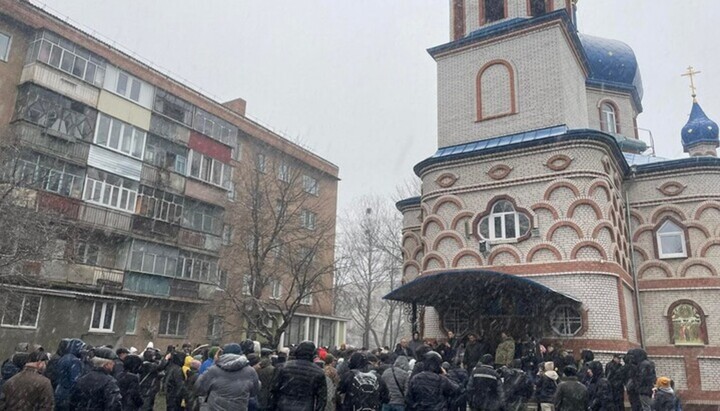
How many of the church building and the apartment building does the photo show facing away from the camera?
0

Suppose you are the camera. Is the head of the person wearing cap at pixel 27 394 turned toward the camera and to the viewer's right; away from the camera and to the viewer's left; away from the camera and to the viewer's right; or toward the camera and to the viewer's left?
away from the camera and to the viewer's right

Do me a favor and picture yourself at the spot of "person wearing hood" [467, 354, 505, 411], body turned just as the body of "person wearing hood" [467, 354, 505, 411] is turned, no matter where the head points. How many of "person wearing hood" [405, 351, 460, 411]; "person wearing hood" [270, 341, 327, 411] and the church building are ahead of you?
1

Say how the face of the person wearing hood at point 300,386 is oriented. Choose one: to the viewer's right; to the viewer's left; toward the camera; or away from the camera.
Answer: away from the camera

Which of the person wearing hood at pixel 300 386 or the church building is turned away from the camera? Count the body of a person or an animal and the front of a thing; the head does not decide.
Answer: the person wearing hood

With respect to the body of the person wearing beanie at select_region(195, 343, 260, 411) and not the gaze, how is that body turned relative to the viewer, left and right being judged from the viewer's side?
facing away from the viewer

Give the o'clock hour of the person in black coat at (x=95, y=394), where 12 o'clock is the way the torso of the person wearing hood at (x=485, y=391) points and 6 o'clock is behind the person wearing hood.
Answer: The person in black coat is roughly at 8 o'clock from the person wearing hood.

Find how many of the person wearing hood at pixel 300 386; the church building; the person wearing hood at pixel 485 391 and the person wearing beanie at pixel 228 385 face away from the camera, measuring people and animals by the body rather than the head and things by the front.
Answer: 3

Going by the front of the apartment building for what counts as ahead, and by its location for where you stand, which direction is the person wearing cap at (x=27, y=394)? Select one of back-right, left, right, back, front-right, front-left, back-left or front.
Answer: front-right

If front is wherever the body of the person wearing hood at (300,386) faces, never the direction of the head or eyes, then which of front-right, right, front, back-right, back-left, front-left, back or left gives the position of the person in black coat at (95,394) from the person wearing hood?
left

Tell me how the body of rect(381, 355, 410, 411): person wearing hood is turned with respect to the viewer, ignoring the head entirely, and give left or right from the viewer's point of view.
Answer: facing away from the viewer and to the right of the viewer

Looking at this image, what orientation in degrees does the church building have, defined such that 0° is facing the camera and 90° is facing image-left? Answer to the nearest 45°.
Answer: approximately 45°

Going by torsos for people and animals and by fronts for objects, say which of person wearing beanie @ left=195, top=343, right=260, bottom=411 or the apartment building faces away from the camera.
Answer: the person wearing beanie

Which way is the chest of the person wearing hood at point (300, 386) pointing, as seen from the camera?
away from the camera

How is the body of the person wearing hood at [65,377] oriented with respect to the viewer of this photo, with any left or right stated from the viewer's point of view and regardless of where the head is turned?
facing away from the viewer and to the right of the viewer

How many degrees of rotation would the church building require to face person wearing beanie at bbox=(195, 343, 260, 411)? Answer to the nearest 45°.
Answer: approximately 45° to its left

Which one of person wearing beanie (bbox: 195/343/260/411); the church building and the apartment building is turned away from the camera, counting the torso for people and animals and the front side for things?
the person wearing beanie
